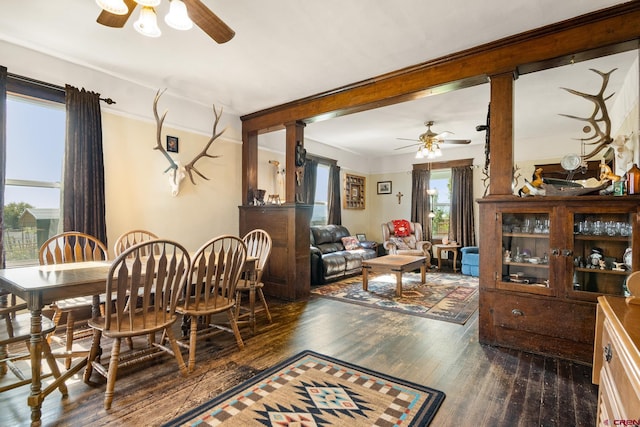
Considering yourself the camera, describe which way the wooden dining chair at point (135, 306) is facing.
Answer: facing away from the viewer and to the left of the viewer

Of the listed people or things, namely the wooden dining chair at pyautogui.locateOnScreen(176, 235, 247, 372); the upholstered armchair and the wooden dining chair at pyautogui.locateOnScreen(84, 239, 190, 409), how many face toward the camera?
1

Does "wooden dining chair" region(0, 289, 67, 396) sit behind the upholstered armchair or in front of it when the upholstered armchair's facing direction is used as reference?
in front

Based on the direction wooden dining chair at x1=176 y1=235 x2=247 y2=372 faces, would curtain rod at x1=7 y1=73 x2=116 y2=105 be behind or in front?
in front

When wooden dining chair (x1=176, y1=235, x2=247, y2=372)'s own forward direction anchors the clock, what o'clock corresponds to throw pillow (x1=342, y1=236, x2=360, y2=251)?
The throw pillow is roughly at 3 o'clock from the wooden dining chair.

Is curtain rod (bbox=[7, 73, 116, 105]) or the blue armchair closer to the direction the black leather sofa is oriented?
the blue armchair

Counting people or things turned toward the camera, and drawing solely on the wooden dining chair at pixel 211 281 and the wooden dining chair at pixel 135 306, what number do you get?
0

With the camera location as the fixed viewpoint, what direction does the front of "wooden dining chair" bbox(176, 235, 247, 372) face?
facing away from the viewer and to the left of the viewer

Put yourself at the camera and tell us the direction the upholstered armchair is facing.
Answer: facing the viewer

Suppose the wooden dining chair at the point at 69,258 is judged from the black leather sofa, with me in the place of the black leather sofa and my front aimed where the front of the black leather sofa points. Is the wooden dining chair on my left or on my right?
on my right

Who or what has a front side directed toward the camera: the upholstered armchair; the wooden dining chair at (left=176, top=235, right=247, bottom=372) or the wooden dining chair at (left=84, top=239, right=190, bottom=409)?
the upholstered armchair

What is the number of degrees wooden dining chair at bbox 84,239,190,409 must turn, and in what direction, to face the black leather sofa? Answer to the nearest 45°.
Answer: approximately 90° to its right

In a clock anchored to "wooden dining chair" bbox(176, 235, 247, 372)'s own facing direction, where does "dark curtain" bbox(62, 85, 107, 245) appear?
The dark curtain is roughly at 12 o'clock from the wooden dining chair.

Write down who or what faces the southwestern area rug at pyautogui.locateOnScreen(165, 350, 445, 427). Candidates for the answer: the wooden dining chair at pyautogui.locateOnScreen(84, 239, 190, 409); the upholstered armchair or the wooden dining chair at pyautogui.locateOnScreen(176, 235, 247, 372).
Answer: the upholstered armchair

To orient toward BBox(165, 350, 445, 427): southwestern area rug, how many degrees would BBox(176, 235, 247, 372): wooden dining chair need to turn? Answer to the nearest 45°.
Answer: approximately 180°

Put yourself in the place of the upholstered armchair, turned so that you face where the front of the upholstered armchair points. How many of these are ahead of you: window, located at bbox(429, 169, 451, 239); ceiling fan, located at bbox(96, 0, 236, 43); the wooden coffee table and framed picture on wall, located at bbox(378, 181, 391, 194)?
2

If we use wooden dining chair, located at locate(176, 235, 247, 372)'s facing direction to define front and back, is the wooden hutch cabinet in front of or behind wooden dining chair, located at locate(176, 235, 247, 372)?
behind

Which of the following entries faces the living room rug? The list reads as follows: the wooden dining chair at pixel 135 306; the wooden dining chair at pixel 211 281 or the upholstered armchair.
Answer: the upholstered armchair

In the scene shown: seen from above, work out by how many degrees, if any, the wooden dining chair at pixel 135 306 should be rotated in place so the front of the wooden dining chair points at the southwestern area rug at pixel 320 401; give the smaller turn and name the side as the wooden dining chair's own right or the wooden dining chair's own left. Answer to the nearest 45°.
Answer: approximately 180°
